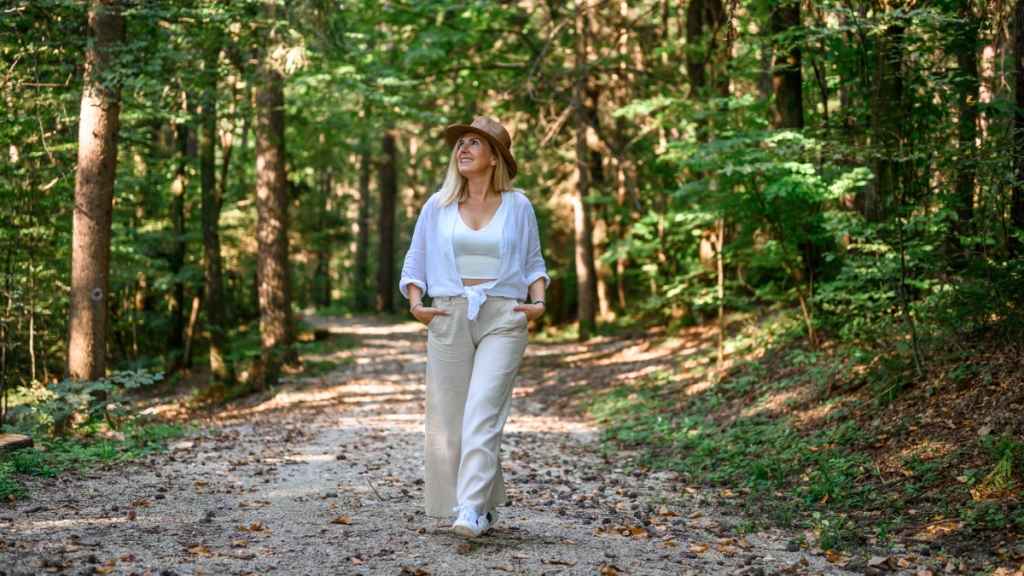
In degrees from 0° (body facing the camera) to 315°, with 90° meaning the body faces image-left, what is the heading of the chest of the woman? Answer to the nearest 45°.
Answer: approximately 0°

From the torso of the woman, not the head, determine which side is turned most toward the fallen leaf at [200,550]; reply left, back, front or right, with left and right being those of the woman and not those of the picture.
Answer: right
